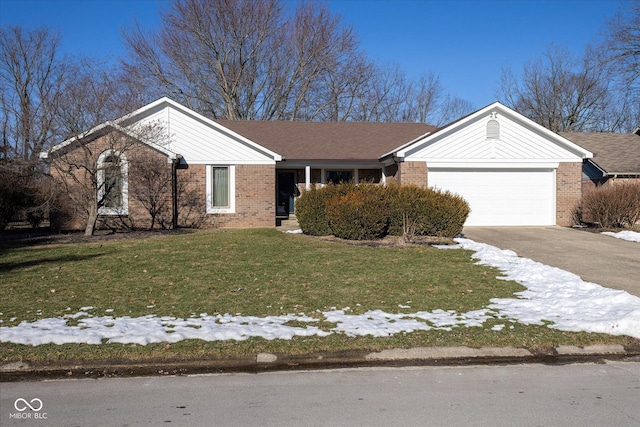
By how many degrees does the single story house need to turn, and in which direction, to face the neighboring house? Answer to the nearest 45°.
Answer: approximately 135° to its left

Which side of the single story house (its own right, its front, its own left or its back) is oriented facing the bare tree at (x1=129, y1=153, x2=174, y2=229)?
right

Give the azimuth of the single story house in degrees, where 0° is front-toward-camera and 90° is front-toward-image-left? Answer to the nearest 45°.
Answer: approximately 0°

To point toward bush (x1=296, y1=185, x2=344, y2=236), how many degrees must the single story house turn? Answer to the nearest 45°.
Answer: approximately 45° to its right

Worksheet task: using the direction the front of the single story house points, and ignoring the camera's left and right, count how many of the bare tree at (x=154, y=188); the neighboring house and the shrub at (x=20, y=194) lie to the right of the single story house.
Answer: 2

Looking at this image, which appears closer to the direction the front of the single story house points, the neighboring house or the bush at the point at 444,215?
the bush

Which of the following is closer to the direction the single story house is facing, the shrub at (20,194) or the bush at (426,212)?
the bush
